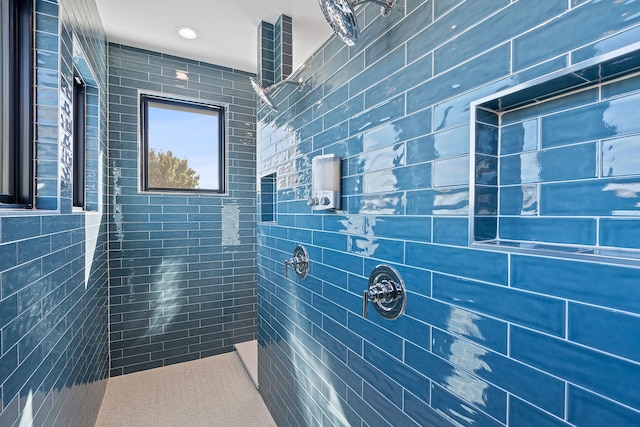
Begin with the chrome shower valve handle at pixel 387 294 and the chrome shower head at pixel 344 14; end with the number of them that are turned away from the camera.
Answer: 0

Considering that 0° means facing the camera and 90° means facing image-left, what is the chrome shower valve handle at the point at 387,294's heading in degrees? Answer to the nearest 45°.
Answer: approximately 45°

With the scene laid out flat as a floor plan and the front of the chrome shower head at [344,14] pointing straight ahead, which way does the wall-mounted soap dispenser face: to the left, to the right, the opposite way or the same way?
the same way

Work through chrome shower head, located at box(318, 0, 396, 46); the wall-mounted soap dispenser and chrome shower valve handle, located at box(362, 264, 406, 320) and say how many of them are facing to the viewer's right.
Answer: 0

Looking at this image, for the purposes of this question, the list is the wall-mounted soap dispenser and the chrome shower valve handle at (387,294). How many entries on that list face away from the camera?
0

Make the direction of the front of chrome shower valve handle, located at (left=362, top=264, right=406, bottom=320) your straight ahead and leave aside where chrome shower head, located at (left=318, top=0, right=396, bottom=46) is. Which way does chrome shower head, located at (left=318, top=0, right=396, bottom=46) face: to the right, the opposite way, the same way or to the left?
the same way

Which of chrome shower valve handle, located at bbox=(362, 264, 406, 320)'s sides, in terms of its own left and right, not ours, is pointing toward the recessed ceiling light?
right

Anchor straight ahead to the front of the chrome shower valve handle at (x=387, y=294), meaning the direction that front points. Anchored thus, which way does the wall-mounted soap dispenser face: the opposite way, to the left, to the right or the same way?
the same way

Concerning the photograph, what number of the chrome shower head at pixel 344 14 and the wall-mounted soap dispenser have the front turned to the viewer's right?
0

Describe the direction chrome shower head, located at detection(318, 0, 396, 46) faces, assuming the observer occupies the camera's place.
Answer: facing the viewer and to the left of the viewer
